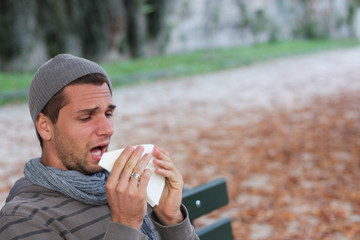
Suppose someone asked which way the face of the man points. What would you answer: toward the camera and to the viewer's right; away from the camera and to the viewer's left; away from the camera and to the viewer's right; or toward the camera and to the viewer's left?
toward the camera and to the viewer's right

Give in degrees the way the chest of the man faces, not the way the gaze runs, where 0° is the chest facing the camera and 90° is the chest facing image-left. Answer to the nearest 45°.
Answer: approximately 315°
